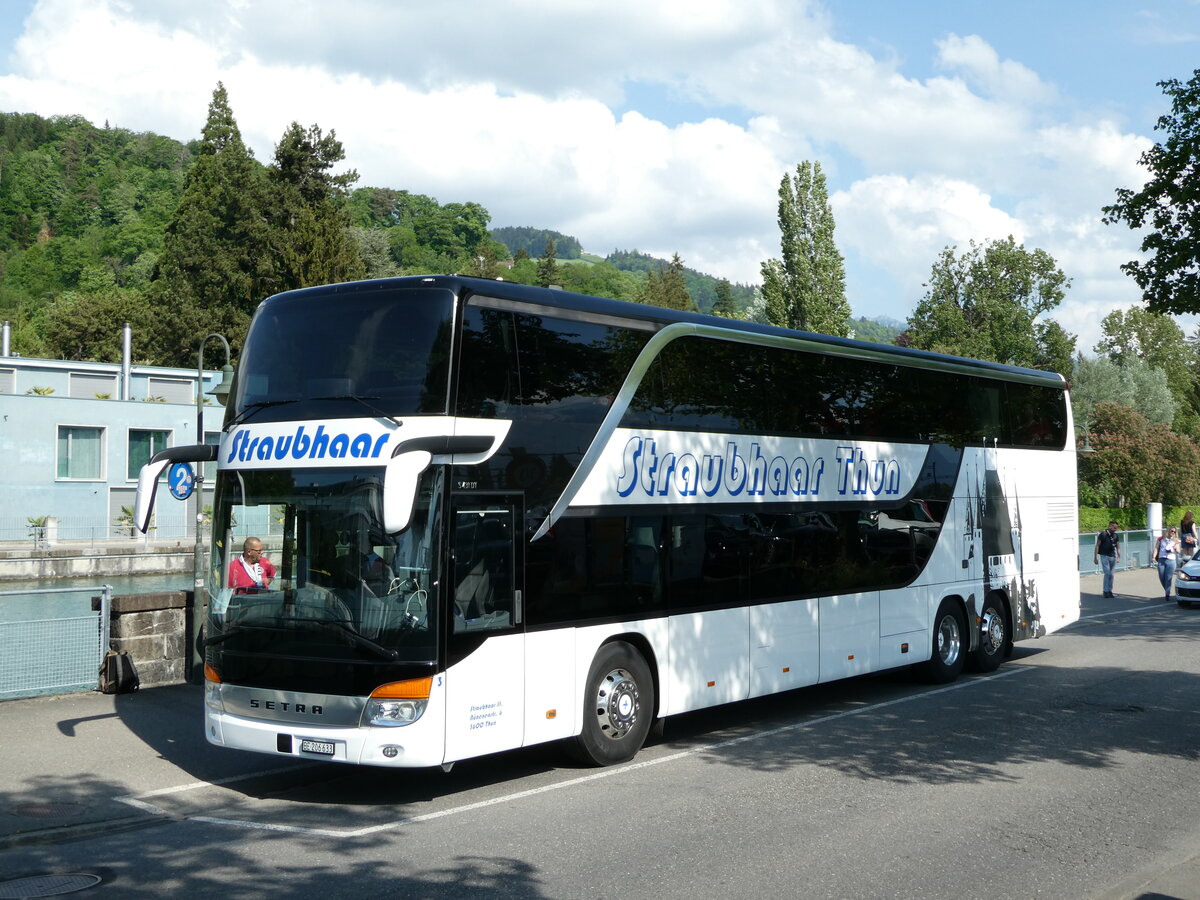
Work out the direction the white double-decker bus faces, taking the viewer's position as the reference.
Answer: facing the viewer and to the left of the viewer

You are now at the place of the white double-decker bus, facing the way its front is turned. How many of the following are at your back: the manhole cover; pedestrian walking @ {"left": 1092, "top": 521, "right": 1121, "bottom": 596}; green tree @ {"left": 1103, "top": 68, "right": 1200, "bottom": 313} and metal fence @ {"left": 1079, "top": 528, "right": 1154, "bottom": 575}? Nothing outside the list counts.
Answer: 3

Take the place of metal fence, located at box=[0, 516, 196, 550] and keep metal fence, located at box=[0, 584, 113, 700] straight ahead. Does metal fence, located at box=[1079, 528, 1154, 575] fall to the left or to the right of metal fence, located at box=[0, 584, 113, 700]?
left

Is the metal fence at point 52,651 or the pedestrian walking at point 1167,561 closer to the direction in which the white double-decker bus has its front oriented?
the metal fence

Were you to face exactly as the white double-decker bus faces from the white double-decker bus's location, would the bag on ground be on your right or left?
on your right

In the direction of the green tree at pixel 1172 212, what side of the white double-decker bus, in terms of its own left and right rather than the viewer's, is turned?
back

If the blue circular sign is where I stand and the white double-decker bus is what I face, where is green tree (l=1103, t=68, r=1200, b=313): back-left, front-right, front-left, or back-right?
front-left

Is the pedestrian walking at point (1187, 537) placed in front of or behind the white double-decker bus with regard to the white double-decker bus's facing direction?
behind

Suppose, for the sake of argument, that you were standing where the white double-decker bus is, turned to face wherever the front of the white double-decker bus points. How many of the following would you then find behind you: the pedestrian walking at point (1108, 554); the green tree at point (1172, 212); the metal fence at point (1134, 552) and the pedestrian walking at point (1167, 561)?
4

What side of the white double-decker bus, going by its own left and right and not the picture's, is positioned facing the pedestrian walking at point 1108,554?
back

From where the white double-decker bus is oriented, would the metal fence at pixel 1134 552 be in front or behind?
behind

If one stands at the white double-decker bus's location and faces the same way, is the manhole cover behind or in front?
in front

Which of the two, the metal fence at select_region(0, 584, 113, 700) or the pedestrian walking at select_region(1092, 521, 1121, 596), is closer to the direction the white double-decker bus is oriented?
the metal fence

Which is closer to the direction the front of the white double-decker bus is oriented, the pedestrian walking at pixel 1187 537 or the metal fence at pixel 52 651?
the metal fence

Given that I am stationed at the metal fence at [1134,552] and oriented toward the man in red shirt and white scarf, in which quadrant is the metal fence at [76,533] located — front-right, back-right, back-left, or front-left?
front-right

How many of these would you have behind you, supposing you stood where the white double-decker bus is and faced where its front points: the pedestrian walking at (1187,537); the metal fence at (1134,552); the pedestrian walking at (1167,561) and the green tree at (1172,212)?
4

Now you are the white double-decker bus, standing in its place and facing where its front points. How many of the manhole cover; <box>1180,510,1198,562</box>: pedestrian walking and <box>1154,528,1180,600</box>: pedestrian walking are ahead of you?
1
